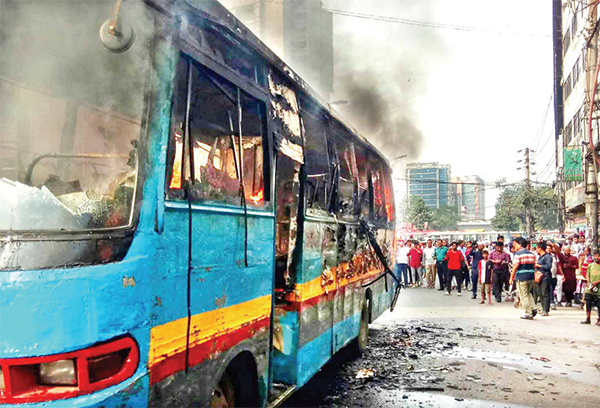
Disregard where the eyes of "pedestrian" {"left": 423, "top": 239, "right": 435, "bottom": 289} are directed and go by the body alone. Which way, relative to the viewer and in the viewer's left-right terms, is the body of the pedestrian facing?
facing the viewer

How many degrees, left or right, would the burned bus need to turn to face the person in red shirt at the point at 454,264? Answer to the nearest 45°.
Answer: approximately 180°

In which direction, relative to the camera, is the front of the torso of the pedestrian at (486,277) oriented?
toward the camera

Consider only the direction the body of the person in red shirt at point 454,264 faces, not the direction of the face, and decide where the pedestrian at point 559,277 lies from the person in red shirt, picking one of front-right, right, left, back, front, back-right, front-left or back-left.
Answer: front-left

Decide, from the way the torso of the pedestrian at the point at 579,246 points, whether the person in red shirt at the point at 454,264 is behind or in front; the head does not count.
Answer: in front

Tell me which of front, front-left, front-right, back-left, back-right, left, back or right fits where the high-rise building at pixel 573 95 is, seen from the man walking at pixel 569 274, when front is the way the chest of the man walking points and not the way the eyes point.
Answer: back-right

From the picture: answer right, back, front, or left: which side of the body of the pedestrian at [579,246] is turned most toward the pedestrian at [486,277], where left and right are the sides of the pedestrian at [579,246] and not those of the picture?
front

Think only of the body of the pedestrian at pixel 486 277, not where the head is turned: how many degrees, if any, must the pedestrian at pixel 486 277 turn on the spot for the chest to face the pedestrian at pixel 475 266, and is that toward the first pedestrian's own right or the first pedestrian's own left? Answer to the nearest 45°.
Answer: approximately 180°

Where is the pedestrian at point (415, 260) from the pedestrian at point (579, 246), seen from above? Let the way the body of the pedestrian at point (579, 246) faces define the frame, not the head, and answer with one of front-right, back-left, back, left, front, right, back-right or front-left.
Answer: front-right

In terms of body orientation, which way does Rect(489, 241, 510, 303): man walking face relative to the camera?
toward the camera

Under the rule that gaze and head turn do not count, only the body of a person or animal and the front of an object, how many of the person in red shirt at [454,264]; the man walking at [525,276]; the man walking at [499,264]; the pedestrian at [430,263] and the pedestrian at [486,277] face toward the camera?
4

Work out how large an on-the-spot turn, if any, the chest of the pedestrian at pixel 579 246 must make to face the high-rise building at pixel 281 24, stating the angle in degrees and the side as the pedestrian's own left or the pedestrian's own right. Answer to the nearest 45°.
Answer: approximately 90° to the pedestrian's own right

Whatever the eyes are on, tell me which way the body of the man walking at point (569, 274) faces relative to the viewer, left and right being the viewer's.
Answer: facing the viewer and to the left of the viewer
